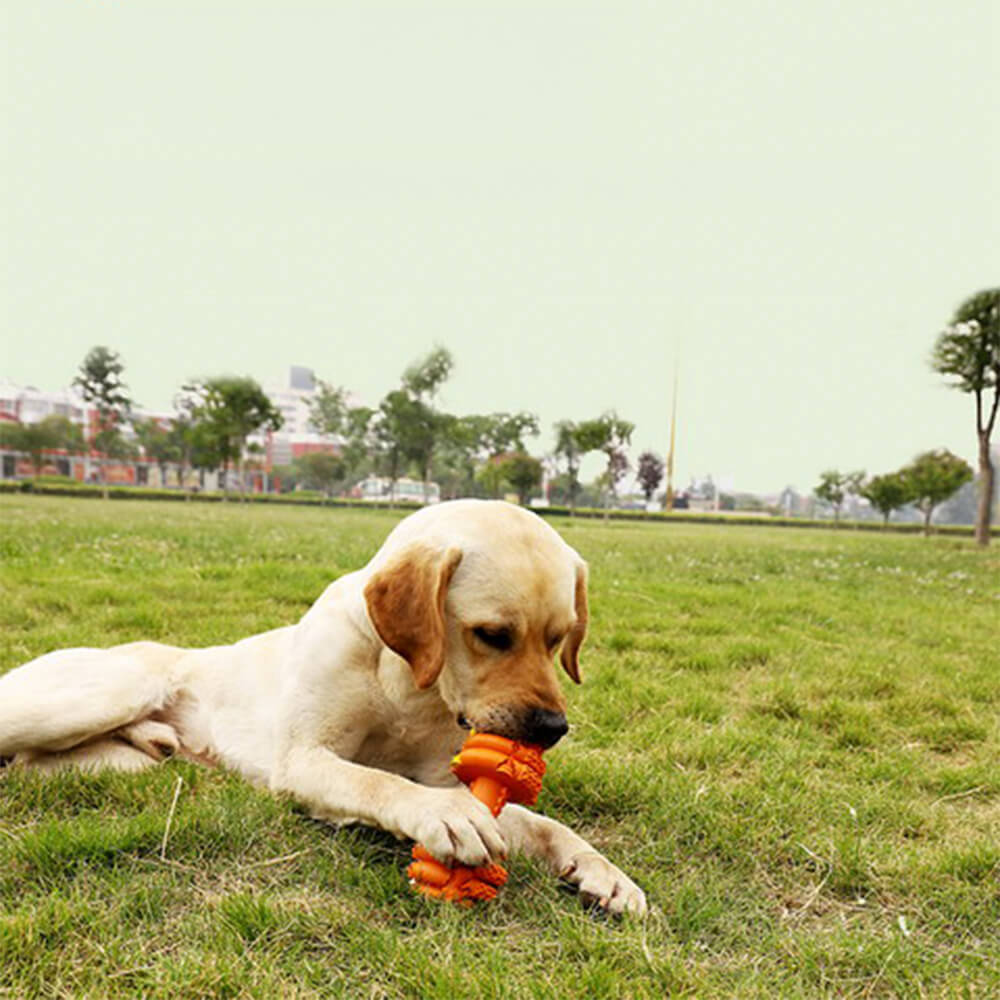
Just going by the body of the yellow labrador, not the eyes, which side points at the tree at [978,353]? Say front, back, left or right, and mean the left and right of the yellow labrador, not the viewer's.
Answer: left

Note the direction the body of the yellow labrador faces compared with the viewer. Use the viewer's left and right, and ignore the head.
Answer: facing the viewer and to the right of the viewer
